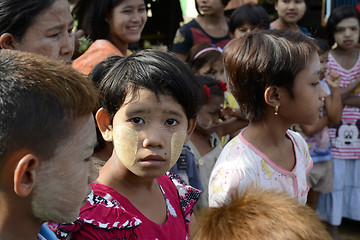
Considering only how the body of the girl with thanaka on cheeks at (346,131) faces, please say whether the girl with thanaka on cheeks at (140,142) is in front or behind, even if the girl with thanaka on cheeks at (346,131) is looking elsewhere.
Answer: in front

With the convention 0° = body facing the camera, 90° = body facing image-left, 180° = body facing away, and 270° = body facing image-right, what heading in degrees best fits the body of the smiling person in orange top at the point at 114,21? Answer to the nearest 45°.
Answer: approximately 315°

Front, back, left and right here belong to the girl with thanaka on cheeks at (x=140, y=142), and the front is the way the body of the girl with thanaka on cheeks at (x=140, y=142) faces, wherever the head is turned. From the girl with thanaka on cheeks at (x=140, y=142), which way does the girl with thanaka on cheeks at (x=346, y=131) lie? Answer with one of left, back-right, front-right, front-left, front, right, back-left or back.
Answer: left

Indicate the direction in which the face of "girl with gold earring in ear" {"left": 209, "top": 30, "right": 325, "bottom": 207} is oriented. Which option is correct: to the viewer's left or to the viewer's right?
to the viewer's right

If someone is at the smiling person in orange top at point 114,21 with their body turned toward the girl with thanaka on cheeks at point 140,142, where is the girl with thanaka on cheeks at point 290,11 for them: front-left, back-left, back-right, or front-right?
back-left

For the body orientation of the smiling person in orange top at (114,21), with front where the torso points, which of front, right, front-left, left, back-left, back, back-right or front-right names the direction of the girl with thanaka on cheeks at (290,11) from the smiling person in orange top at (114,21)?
left

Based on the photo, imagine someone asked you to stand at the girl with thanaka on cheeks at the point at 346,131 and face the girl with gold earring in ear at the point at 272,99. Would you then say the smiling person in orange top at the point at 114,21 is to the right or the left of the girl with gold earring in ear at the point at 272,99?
right

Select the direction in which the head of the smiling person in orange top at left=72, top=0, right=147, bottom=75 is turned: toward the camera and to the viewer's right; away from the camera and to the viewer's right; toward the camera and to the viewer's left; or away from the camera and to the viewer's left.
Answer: toward the camera and to the viewer's right

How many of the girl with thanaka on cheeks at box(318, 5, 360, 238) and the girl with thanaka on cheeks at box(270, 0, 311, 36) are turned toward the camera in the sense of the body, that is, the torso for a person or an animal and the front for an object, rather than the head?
2

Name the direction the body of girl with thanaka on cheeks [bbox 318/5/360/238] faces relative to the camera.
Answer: toward the camera

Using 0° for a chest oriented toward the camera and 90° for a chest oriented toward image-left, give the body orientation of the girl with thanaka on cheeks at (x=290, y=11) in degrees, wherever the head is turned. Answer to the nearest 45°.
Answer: approximately 0°

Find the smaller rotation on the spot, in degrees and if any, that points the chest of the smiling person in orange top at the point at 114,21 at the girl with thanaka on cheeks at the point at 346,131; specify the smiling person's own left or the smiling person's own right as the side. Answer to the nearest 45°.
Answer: approximately 45° to the smiling person's own left
